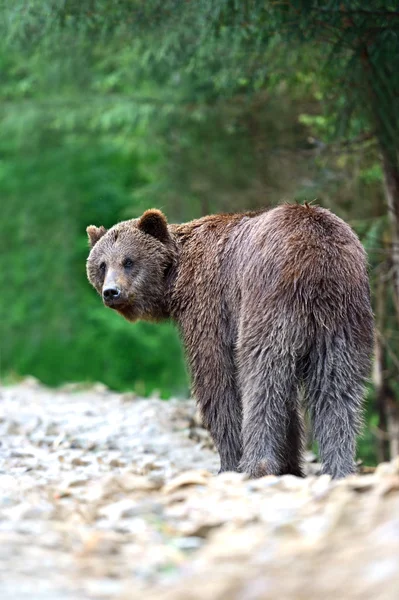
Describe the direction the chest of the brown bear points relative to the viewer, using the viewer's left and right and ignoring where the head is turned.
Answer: facing away from the viewer and to the left of the viewer

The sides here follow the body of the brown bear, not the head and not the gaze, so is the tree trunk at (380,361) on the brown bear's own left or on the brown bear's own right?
on the brown bear's own right

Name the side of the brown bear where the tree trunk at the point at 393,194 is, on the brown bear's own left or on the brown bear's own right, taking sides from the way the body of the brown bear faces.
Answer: on the brown bear's own right
